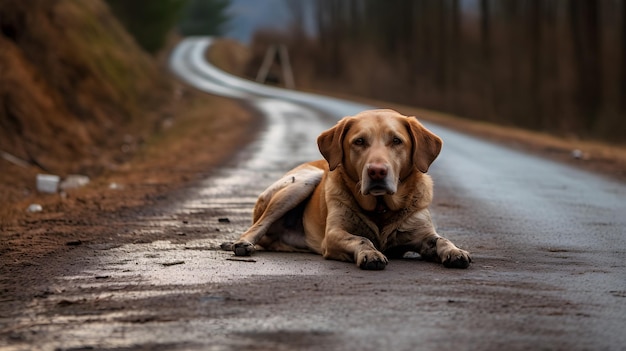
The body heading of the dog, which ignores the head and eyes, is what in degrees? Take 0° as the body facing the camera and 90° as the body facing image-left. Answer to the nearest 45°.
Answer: approximately 315°

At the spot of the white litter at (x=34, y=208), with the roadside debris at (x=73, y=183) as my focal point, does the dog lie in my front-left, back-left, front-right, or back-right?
back-right

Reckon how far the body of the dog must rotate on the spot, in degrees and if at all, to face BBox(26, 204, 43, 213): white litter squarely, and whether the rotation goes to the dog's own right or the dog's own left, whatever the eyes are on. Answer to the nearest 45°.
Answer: approximately 180°

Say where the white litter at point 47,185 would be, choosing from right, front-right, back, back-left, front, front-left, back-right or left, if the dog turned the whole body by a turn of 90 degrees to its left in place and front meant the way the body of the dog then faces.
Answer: left

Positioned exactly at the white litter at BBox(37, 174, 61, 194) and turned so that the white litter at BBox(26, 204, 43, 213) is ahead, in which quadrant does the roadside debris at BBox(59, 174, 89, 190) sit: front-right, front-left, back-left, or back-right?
back-left

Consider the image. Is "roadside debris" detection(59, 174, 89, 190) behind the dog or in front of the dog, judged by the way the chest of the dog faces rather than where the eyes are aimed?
behind
